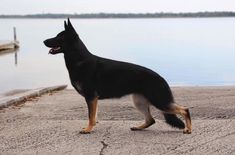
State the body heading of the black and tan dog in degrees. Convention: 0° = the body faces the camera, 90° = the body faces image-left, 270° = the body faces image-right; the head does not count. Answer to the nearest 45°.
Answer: approximately 90°
